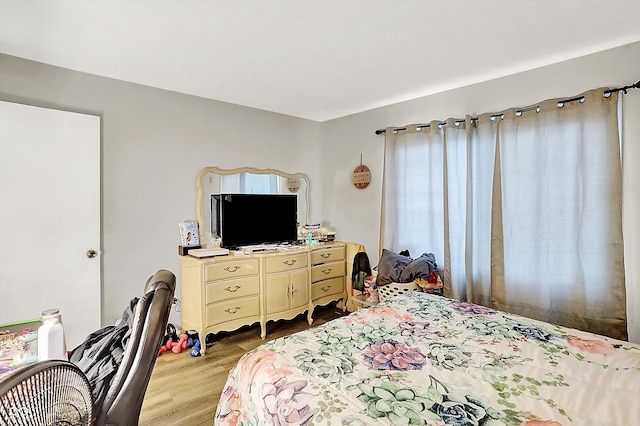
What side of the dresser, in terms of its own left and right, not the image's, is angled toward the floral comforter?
front

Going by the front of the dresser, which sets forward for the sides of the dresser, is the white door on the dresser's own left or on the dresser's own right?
on the dresser's own right

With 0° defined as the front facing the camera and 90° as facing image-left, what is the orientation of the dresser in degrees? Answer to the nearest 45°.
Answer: approximately 315°

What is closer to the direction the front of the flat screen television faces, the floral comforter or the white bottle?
the floral comforter

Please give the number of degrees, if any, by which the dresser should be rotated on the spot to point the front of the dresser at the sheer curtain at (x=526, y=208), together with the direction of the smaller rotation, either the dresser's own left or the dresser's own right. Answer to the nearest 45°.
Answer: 0° — it already faces it

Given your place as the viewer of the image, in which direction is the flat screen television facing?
facing the viewer and to the right of the viewer

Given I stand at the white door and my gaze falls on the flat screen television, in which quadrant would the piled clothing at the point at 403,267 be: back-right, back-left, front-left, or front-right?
front-right
